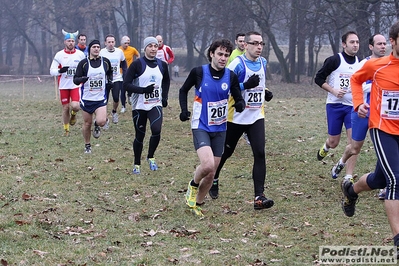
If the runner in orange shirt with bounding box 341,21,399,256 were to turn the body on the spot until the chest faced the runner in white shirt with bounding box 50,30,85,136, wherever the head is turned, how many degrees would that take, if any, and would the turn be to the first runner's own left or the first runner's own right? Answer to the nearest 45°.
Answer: approximately 180°

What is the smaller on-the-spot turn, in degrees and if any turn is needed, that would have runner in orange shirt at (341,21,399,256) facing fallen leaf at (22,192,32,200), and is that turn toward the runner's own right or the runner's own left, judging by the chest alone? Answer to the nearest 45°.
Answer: approximately 135° to the runner's own right

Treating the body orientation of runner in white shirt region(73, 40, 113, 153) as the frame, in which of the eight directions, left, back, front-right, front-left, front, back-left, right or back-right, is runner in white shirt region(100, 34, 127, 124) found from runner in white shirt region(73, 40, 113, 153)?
back

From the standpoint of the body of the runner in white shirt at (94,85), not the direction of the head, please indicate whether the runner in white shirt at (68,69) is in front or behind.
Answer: behind

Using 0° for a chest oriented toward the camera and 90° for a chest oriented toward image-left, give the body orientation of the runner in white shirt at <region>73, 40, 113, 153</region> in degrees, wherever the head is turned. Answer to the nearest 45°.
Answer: approximately 0°

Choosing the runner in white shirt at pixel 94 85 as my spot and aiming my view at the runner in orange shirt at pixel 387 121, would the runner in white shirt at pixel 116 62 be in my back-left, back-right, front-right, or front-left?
back-left

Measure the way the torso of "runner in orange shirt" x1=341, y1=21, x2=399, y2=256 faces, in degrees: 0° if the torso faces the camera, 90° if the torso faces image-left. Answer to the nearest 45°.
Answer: approximately 315°

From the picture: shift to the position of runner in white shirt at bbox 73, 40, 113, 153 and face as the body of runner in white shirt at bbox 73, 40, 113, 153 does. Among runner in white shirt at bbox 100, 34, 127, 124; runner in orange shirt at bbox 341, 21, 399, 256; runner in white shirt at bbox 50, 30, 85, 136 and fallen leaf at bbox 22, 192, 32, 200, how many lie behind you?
2

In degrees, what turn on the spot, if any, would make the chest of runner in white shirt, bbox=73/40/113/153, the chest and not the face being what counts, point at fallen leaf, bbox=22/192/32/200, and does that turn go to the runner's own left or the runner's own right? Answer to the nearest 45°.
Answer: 0° — they already face it
